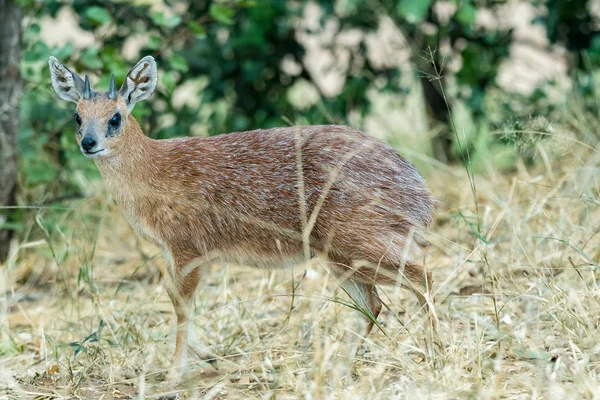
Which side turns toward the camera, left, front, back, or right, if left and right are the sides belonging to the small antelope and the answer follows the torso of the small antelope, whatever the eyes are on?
left

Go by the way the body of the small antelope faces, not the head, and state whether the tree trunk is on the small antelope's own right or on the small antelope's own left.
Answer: on the small antelope's own right
